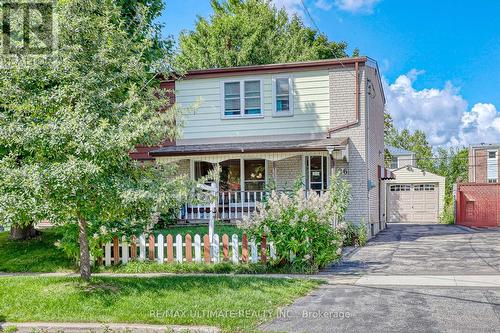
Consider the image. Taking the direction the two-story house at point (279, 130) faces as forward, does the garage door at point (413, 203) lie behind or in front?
behind

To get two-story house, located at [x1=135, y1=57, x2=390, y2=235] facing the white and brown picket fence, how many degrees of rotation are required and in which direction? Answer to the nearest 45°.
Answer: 0° — it already faces it

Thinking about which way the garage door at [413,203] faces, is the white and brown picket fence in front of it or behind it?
in front

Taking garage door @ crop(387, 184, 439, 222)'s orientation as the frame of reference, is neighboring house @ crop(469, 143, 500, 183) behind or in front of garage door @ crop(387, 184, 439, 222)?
behind

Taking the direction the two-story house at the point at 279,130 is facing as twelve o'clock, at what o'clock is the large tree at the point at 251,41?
The large tree is roughly at 6 o'clock from the two-story house.

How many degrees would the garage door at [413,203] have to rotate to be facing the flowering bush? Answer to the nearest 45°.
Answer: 0° — it already faces it

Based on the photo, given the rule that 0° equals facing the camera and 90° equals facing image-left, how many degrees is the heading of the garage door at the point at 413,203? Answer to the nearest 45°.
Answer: approximately 0°

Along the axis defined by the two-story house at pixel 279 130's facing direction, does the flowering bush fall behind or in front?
in front

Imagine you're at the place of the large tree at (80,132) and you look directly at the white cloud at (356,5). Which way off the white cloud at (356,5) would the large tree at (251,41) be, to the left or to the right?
left

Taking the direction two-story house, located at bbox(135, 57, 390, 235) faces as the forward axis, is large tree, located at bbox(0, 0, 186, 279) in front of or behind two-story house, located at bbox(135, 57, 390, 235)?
in front

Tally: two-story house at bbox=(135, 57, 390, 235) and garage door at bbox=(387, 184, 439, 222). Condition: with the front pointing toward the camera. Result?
2

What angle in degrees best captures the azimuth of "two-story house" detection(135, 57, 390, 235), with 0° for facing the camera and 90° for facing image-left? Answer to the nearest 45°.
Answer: approximately 0°
